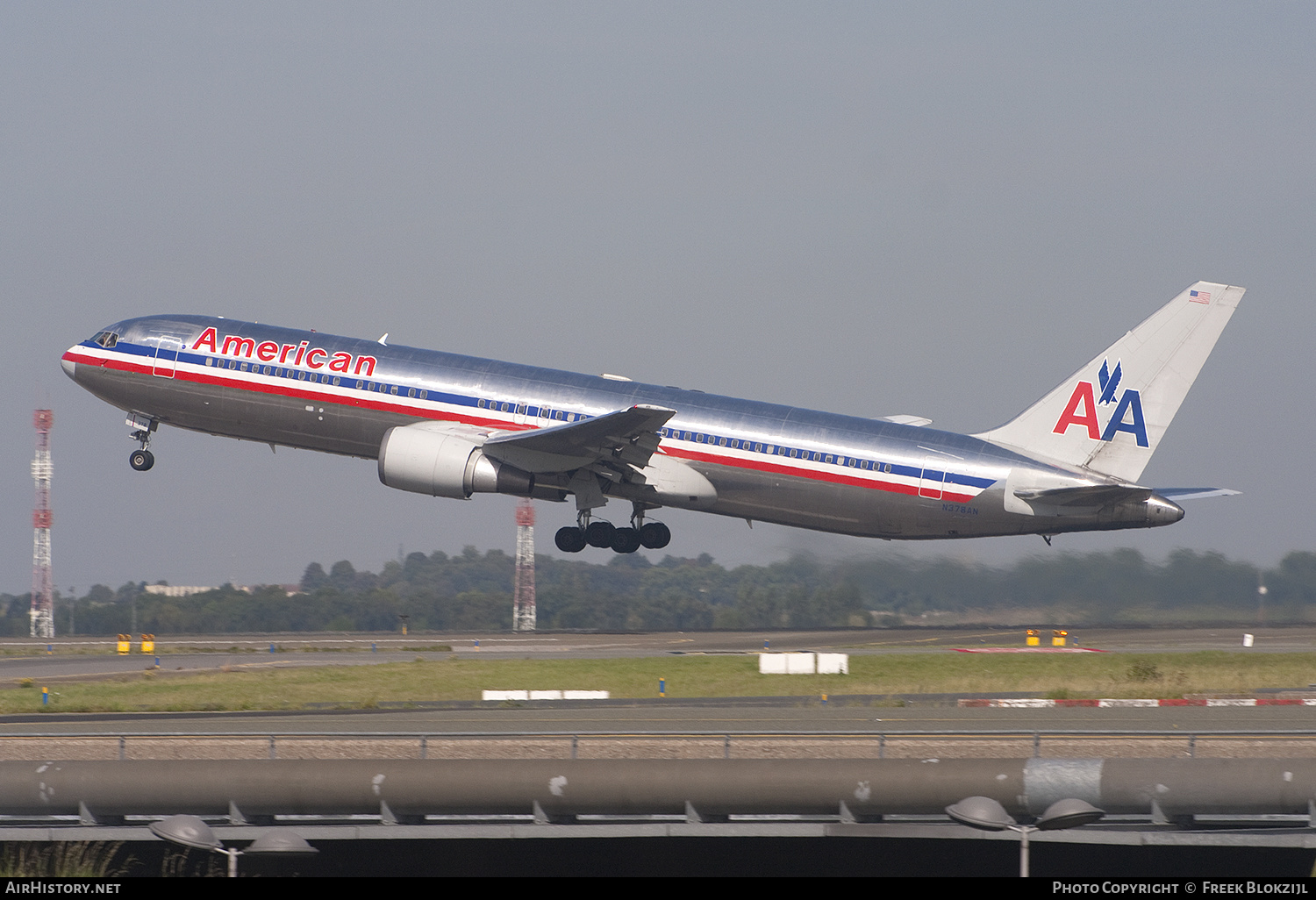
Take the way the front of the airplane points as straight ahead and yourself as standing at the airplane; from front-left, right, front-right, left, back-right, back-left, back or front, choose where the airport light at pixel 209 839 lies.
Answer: left

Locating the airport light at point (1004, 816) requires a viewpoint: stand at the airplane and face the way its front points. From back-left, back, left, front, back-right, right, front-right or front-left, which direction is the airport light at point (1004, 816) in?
left

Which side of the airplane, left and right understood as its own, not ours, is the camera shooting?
left
